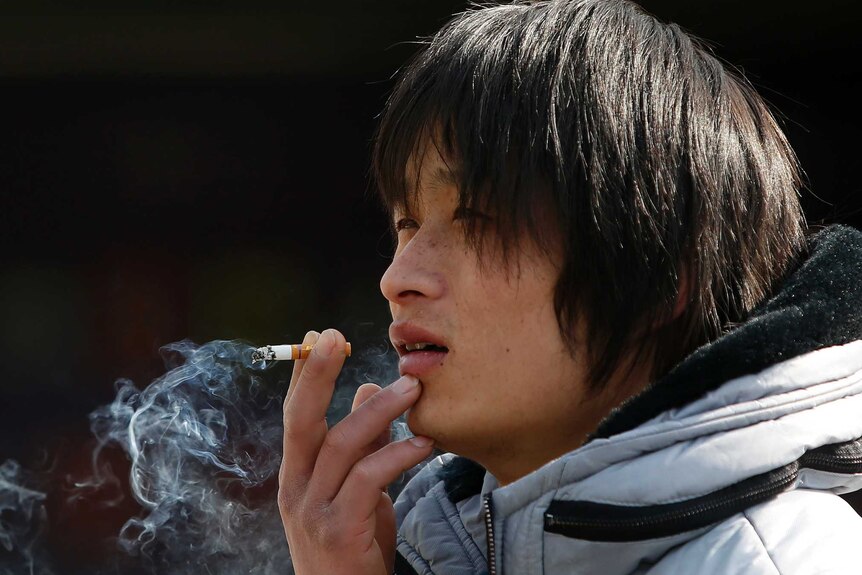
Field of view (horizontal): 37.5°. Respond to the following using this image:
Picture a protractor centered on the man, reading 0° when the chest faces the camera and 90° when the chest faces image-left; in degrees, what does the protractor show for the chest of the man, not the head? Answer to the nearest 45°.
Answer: approximately 45°
